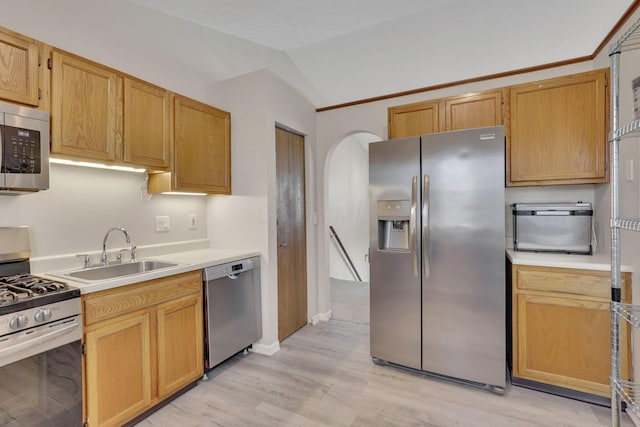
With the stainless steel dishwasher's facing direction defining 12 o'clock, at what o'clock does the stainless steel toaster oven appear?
The stainless steel toaster oven is roughly at 11 o'clock from the stainless steel dishwasher.

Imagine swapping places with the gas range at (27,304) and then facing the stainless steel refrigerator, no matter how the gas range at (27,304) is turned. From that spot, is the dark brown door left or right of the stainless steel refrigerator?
left

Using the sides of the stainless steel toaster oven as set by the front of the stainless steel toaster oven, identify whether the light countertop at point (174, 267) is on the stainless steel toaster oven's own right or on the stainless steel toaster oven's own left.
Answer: on the stainless steel toaster oven's own right

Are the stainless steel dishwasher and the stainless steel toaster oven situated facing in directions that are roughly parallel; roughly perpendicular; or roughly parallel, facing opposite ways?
roughly perpendicular

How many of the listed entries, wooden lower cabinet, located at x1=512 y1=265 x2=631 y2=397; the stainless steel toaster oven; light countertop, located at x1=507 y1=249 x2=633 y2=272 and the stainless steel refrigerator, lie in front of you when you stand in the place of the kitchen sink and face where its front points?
4

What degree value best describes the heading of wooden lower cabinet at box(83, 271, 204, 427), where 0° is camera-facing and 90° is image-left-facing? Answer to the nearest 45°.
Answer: approximately 315°

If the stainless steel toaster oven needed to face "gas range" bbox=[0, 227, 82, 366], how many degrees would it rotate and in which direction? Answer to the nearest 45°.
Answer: approximately 45° to its right
